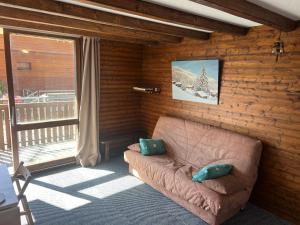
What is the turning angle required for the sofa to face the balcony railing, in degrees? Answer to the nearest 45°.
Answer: approximately 45° to its right

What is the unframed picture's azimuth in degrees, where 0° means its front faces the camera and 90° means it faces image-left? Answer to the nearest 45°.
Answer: approximately 45°

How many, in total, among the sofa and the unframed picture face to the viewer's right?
0

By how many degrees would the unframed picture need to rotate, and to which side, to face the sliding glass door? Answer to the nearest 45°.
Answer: approximately 45° to its right

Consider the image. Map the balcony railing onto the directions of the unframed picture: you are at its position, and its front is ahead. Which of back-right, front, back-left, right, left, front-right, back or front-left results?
front-right

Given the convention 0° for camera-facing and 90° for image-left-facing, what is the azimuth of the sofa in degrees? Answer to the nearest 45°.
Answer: approximately 45°

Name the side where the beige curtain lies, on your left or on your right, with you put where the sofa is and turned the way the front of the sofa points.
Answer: on your right

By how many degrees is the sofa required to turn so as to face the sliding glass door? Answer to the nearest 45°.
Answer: approximately 45° to its right

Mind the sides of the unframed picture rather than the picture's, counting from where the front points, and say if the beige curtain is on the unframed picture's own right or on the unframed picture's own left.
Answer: on the unframed picture's own right
